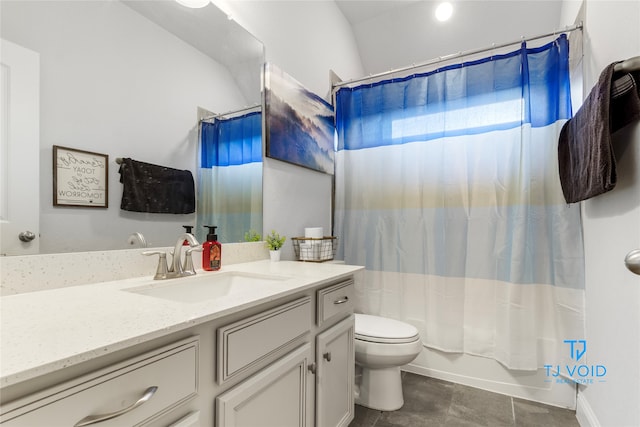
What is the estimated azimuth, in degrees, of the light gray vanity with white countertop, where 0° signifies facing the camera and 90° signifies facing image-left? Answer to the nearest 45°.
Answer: approximately 315°

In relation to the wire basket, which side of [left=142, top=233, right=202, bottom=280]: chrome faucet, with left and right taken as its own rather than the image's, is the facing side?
left

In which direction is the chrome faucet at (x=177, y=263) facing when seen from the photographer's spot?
facing the viewer and to the right of the viewer

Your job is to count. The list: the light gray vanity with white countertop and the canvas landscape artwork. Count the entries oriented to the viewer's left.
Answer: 0

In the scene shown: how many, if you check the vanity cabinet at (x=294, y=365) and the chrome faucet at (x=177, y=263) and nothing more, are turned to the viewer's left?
0

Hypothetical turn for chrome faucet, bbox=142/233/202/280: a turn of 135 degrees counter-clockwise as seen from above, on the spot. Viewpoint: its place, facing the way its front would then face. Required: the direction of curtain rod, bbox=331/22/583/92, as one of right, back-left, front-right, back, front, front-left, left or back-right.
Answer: right

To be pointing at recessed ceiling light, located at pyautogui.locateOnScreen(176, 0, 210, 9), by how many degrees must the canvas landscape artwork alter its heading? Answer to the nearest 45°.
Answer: approximately 90° to its right
